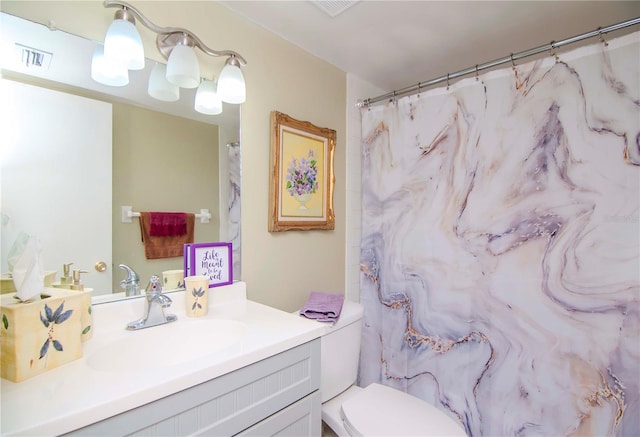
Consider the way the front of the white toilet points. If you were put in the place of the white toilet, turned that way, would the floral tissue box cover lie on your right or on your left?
on your right

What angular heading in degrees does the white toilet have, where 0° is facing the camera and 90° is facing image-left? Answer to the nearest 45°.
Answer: approximately 315°
